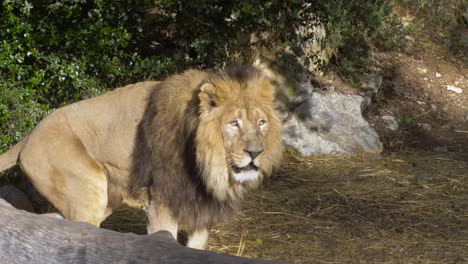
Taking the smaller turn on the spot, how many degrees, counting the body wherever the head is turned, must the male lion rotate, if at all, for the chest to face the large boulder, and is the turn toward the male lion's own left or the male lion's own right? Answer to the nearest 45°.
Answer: approximately 90° to the male lion's own left

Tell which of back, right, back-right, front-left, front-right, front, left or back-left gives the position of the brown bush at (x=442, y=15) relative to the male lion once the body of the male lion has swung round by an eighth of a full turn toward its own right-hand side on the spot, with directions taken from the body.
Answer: back-left

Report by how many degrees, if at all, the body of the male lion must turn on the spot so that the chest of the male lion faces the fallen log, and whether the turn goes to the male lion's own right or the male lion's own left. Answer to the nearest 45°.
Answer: approximately 45° to the male lion's own right

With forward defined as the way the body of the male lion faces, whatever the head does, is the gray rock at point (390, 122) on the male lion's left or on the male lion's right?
on the male lion's left
